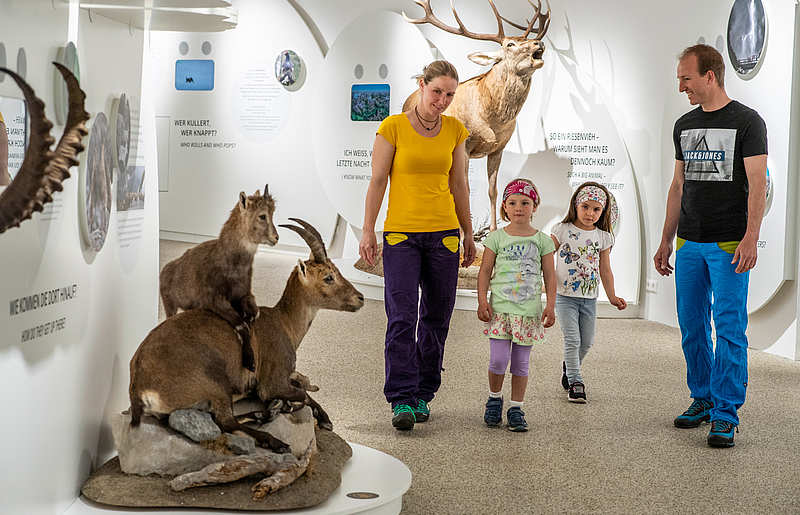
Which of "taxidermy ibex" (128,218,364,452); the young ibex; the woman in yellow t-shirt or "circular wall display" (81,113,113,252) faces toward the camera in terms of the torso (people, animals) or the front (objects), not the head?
the woman in yellow t-shirt

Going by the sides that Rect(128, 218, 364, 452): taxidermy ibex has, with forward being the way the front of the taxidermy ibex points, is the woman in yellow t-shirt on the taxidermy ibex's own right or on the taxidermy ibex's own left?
on the taxidermy ibex's own left

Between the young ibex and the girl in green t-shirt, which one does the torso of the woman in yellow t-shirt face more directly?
the young ibex

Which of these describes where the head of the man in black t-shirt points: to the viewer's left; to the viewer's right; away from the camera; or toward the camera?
to the viewer's left

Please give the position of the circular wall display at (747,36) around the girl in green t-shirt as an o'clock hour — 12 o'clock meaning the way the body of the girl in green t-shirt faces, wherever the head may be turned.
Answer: The circular wall display is roughly at 7 o'clock from the girl in green t-shirt.

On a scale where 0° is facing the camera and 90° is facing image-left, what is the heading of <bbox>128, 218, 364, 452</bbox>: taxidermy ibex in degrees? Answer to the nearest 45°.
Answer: approximately 270°

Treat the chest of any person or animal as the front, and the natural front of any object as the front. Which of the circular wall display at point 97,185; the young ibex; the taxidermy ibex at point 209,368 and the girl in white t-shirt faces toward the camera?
the girl in white t-shirt

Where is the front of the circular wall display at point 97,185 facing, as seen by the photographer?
facing to the right of the viewer

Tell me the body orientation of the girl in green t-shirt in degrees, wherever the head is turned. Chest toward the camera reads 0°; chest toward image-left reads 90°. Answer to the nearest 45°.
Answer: approximately 0°

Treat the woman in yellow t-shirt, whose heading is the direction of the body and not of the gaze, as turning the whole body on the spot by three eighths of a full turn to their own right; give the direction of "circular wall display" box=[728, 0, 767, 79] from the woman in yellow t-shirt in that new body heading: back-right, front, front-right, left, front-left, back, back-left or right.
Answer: right

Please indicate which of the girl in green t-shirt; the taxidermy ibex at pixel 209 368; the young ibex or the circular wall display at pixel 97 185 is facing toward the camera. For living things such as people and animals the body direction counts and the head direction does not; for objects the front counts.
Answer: the girl in green t-shirt

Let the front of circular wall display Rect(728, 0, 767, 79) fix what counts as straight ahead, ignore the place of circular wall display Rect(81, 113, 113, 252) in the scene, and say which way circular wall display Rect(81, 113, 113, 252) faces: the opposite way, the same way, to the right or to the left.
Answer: the opposite way

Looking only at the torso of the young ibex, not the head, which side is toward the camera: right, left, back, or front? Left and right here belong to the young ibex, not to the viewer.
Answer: right
